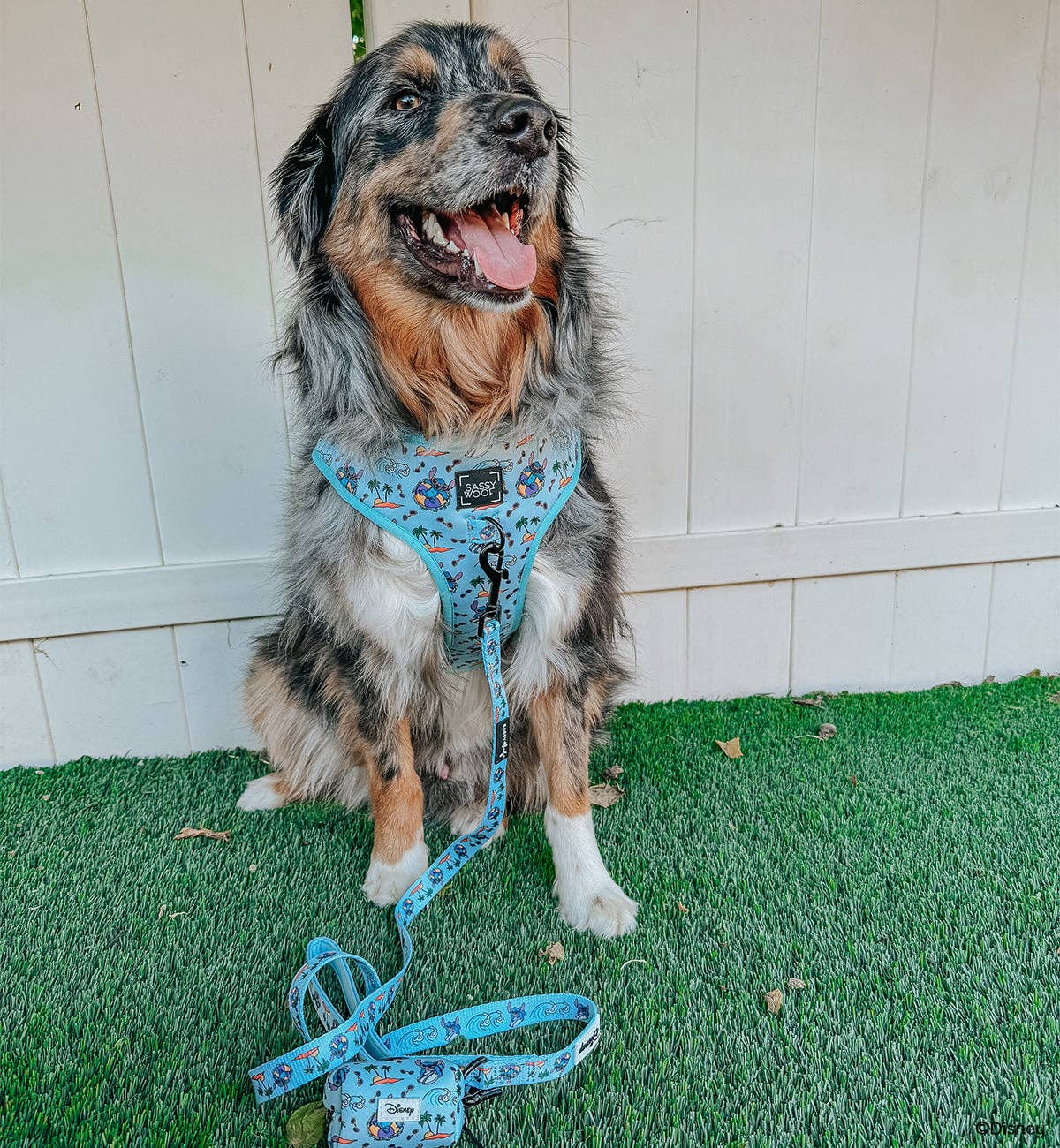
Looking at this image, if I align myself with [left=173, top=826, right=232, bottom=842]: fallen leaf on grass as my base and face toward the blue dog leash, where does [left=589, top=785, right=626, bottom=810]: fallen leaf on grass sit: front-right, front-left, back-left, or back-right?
front-left

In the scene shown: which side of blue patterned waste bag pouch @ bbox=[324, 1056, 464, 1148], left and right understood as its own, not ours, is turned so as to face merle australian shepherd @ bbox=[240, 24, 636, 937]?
back

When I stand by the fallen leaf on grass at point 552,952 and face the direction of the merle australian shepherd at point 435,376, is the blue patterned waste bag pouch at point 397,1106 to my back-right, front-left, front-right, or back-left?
back-left

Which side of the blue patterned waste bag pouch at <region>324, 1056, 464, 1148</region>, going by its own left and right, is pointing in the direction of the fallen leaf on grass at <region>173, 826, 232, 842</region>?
back

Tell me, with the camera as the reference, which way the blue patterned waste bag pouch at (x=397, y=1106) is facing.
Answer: facing the viewer
